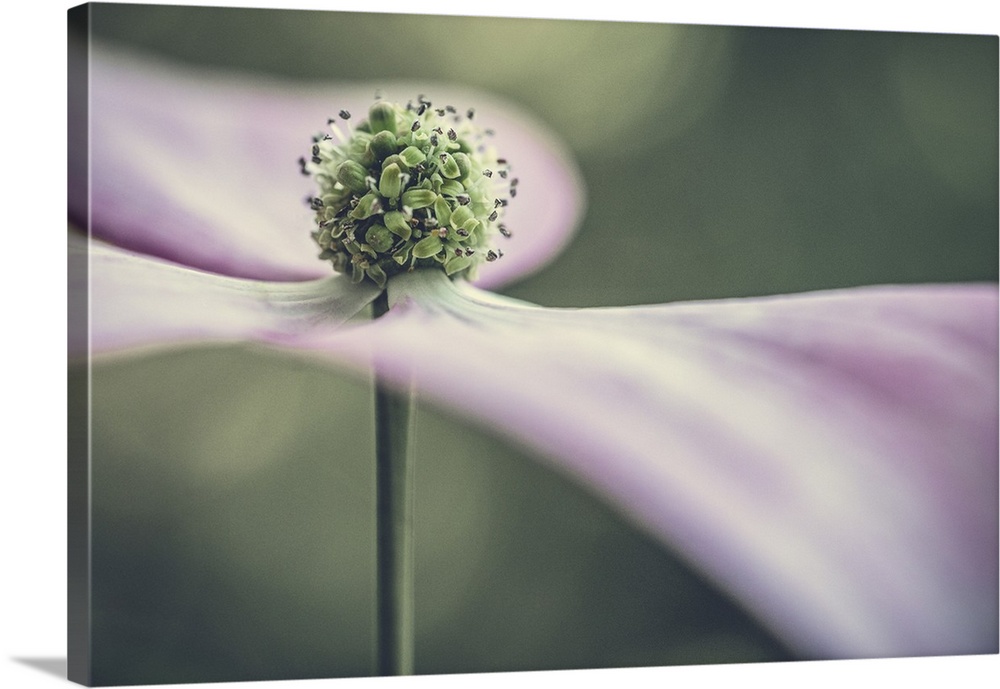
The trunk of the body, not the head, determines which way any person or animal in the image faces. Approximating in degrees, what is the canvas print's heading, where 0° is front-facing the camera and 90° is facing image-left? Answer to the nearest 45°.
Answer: approximately 315°
